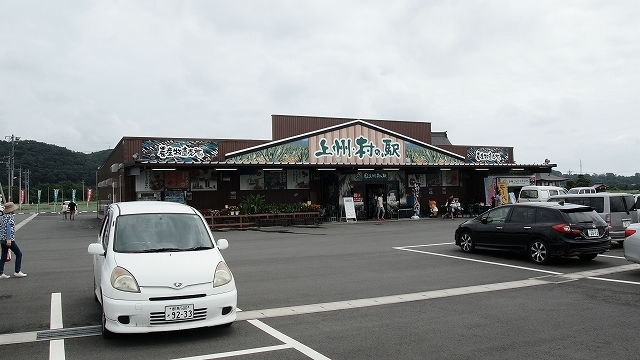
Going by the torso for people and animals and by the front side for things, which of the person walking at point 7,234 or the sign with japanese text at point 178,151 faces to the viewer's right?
the person walking

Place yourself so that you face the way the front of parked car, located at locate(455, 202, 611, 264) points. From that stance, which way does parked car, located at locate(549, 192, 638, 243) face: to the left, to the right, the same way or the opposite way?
the same way

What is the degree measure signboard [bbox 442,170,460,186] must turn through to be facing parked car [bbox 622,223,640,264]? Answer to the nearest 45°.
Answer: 0° — it already faces it

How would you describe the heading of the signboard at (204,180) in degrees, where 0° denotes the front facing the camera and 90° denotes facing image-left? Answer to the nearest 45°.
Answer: approximately 0°

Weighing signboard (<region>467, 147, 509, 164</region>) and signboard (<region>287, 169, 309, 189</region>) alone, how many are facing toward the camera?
2

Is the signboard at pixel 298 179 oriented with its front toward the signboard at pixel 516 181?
no

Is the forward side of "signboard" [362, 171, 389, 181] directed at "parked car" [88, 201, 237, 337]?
yes

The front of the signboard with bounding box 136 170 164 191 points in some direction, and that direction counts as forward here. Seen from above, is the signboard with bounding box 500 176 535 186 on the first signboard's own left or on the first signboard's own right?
on the first signboard's own left

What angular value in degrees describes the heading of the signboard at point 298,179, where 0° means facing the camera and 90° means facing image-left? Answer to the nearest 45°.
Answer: approximately 0°

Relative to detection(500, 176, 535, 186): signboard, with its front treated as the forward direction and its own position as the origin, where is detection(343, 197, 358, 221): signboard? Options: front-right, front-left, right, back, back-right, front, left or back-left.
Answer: front-right

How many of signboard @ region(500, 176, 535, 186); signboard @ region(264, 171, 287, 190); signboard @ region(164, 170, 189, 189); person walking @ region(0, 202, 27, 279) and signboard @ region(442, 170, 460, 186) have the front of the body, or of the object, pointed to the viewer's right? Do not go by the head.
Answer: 1

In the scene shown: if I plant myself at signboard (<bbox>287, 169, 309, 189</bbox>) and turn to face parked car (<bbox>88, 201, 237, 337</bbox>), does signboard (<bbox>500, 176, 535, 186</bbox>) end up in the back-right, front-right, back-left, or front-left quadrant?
back-left

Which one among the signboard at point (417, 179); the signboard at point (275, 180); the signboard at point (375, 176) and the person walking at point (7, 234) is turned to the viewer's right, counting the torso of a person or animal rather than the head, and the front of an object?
the person walking

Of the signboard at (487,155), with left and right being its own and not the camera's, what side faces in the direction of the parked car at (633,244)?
front

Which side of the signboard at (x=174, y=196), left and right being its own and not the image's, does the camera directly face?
front

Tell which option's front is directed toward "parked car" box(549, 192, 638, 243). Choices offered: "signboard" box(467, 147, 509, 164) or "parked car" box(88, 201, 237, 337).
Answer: the signboard

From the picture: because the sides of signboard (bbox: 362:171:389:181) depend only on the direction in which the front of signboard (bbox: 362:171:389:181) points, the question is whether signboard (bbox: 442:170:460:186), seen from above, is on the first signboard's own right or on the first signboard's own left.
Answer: on the first signboard's own left

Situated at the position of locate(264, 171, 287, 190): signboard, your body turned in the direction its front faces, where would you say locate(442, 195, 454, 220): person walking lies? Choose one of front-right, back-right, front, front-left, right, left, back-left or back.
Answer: left

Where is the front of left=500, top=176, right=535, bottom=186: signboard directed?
toward the camera

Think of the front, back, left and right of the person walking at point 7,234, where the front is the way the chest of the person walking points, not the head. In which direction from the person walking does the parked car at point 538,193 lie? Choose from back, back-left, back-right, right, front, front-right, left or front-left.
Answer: front

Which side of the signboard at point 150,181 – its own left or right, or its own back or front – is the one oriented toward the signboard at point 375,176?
left
